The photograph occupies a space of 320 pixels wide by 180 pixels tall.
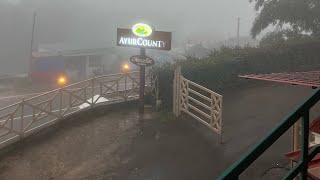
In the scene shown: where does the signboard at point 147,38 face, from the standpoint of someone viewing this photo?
facing the viewer

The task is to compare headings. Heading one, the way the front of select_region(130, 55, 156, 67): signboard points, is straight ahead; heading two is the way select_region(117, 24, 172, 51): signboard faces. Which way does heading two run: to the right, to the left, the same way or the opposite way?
the same way

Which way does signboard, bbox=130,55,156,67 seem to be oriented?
toward the camera

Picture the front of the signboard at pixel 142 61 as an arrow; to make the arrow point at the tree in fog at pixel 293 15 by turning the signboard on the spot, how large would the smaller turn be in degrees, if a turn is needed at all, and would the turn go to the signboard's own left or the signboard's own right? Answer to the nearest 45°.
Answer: approximately 135° to the signboard's own left

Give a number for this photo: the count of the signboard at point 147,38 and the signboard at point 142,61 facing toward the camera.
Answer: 2

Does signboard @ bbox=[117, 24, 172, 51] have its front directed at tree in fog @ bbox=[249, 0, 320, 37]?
no
